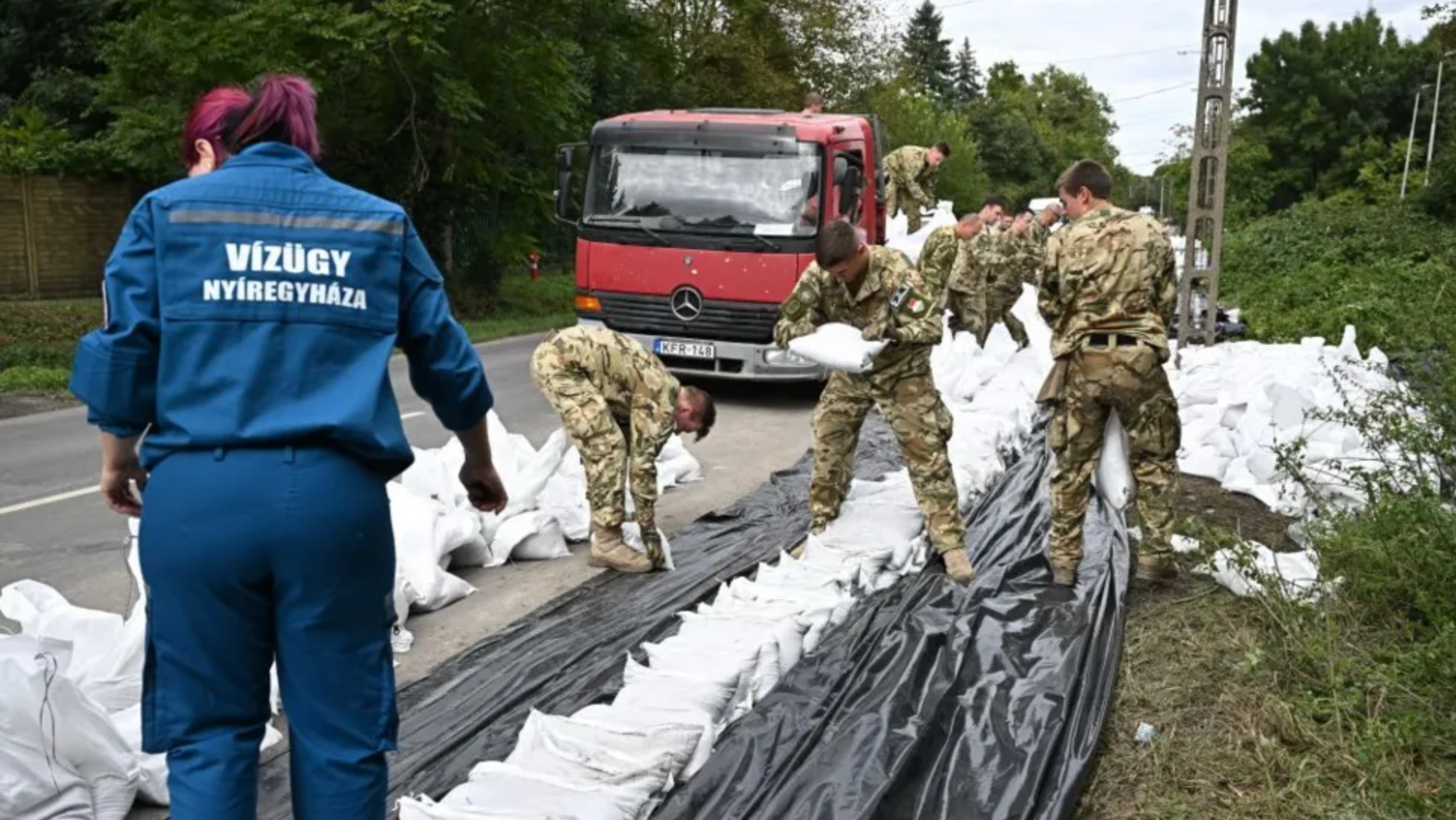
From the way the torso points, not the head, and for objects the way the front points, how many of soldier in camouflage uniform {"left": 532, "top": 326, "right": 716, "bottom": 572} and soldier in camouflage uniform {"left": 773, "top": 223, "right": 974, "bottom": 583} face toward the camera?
1

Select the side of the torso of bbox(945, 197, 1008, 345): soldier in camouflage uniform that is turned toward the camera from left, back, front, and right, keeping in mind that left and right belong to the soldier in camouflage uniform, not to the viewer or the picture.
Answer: right

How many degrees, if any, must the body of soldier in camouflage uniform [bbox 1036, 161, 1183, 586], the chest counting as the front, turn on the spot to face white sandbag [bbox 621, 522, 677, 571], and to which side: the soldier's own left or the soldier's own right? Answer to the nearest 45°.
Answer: approximately 90° to the soldier's own left

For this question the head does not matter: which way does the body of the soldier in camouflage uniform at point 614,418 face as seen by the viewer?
to the viewer's right

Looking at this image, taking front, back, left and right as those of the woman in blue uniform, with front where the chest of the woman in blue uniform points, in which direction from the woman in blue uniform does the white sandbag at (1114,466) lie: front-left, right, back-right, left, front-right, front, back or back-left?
front-right

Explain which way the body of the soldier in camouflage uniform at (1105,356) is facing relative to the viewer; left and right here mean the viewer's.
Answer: facing away from the viewer

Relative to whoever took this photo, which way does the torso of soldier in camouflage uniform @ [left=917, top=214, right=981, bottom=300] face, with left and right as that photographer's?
facing to the right of the viewer

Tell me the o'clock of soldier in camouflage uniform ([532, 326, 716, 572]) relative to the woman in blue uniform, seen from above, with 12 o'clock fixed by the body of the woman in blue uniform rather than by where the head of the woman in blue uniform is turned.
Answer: The soldier in camouflage uniform is roughly at 1 o'clock from the woman in blue uniform.

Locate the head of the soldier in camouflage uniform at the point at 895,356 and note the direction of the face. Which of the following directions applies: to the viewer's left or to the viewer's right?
to the viewer's left

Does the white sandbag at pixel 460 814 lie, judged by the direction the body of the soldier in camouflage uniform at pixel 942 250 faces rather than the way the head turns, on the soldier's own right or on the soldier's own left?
on the soldier's own right

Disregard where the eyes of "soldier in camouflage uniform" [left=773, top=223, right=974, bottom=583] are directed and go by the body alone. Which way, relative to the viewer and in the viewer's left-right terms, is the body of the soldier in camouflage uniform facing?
facing the viewer
